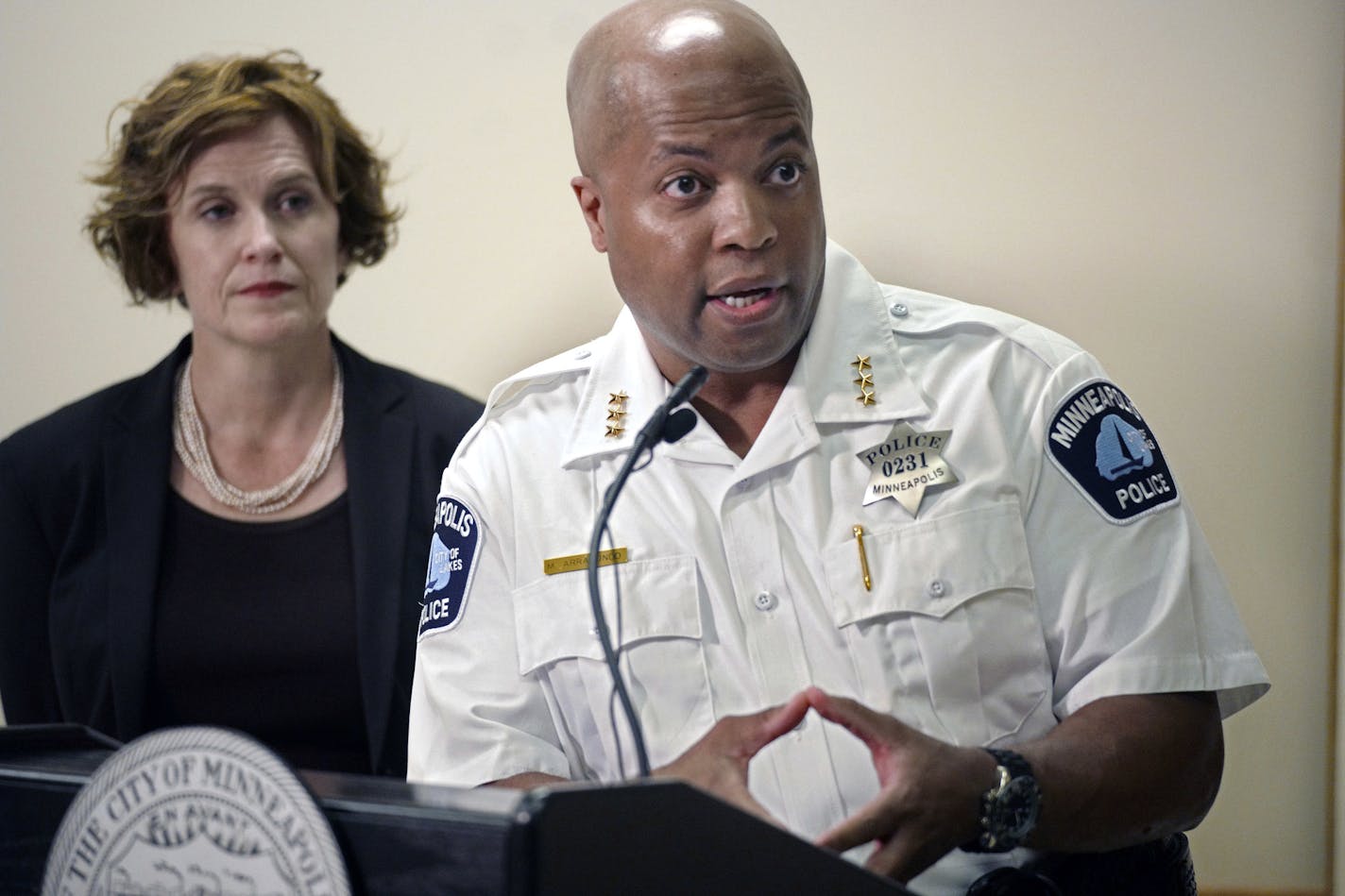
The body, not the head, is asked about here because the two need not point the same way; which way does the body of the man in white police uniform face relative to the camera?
toward the camera

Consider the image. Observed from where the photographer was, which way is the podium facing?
facing the viewer and to the left of the viewer

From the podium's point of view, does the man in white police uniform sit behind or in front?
behind

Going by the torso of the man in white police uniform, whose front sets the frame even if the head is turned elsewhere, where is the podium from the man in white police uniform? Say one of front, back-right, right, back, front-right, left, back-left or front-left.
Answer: front

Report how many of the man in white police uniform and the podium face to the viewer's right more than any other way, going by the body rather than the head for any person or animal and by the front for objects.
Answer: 0
